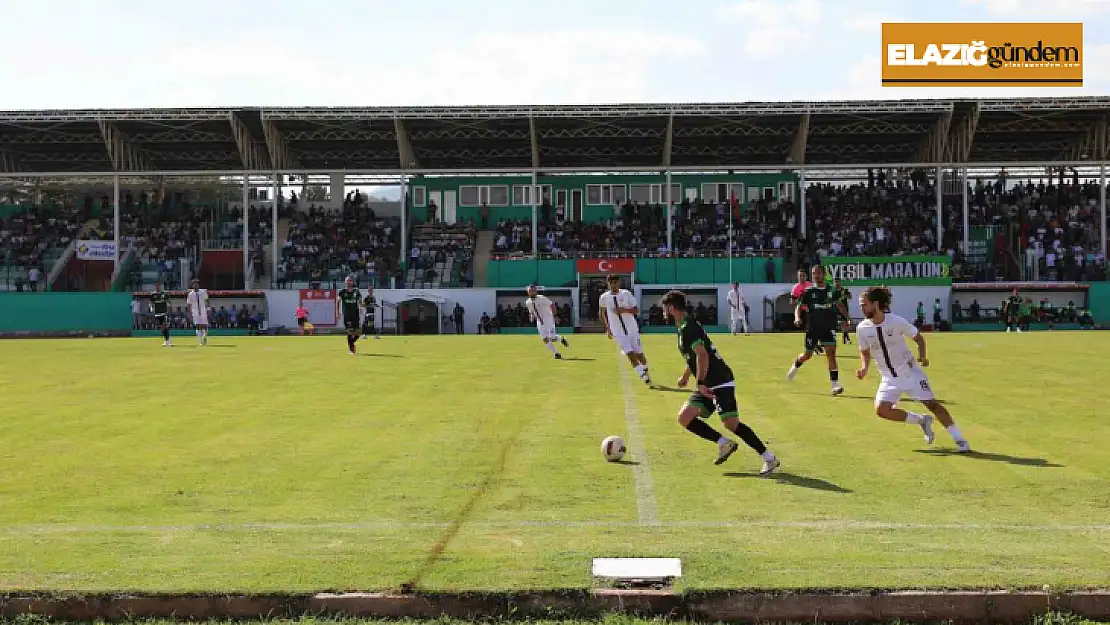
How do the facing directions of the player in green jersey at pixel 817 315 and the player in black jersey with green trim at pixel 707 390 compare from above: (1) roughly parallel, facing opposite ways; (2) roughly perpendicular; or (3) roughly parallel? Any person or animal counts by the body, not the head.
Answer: roughly perpendicular

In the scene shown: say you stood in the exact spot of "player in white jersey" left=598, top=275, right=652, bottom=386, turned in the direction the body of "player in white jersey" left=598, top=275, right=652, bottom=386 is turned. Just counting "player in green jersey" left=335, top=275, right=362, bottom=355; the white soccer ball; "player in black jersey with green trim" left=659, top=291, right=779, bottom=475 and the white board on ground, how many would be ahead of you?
3

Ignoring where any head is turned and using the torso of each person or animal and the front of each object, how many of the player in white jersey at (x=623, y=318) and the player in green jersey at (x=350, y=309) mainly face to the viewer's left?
0

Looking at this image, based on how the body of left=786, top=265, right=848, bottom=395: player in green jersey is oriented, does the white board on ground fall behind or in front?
in front

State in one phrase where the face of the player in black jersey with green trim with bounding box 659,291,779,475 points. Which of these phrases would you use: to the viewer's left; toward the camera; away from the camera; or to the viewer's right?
to the viewer's left

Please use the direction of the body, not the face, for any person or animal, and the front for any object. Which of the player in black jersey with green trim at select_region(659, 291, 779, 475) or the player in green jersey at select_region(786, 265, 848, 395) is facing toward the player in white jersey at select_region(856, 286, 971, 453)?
the player in green jersey at select_region(786, 265, 848, 395)

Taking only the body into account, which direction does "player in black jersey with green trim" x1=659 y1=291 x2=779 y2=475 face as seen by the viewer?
to the viewer's left

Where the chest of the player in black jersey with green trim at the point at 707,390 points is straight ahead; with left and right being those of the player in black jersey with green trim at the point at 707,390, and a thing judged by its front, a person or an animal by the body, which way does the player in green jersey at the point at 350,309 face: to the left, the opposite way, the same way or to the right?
to the left

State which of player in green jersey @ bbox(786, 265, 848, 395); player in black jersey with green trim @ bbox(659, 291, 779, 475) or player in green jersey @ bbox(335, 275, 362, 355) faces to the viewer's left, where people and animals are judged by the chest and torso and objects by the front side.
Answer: player in black jersey with green trim @ bbox(659, 291, 779, 475)

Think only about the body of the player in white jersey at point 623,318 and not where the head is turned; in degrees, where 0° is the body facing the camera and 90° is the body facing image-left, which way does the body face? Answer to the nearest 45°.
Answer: approximately 0°

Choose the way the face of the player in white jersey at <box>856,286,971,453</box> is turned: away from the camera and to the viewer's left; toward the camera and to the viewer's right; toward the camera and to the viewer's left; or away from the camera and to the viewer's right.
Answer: toward the camera and to the viewer's left

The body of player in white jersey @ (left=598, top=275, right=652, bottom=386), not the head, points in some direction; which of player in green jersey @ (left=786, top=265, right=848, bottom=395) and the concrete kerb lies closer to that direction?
the concrete kerb

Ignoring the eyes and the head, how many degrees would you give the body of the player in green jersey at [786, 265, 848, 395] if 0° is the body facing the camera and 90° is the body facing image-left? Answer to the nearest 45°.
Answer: approximately 0°

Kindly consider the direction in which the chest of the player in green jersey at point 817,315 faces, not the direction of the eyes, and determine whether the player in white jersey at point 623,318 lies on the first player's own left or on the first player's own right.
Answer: on the first player's own right

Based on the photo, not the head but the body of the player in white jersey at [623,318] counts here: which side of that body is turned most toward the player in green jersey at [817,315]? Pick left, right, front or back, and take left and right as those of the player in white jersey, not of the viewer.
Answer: left
